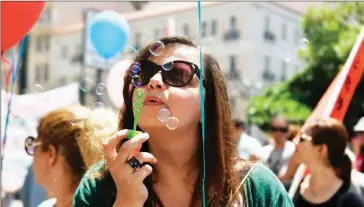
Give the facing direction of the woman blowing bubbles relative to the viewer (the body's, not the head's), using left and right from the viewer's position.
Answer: facing the viewer and to the left of the viewer

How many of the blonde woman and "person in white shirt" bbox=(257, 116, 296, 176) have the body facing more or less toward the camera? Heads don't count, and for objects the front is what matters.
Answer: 1

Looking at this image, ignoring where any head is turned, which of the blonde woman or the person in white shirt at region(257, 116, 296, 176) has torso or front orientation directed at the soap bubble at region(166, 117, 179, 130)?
the person in white shirt

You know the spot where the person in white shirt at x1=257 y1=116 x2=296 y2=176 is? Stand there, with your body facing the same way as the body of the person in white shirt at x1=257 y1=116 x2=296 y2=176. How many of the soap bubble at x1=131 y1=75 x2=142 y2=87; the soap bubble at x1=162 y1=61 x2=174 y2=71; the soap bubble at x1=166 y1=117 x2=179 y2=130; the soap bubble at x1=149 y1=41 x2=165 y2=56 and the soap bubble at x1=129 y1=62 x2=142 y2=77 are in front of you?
5

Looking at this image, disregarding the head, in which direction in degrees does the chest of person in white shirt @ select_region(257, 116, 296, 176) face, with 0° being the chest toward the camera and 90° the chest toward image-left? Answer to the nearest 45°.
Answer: approximately 0°

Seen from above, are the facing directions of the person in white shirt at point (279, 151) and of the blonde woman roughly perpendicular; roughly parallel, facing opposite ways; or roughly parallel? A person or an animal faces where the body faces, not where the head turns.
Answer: roughly perpendicular

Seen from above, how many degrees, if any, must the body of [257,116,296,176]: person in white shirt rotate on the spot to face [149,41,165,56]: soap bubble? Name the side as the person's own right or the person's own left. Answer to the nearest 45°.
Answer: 0° — they already face it

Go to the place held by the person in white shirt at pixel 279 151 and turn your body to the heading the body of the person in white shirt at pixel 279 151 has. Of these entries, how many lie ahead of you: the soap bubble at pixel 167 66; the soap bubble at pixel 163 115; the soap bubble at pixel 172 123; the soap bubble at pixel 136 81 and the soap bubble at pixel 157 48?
5

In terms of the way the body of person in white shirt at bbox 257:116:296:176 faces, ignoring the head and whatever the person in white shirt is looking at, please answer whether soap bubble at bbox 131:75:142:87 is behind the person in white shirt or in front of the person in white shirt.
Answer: in front

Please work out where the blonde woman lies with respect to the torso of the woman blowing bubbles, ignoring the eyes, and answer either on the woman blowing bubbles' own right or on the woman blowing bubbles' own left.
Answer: on the woman blowing bubbles' own right
